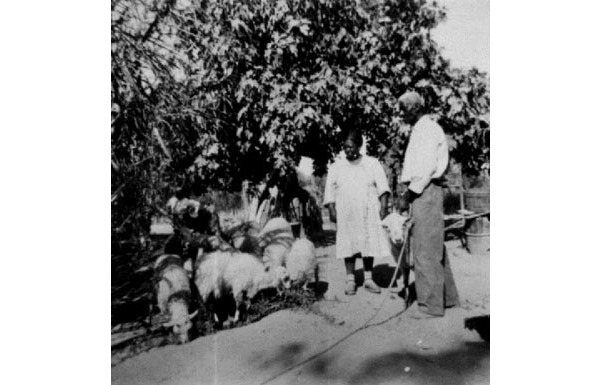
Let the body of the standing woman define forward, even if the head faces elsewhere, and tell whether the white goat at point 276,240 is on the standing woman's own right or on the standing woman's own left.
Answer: on the standing woman's own right

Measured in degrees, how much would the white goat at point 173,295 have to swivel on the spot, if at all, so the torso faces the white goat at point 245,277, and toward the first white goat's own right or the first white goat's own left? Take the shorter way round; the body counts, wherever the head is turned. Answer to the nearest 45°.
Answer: approximately 90° to the first white goat's own left

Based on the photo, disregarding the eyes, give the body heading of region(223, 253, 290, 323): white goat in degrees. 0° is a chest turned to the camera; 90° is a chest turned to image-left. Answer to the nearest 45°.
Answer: approximately 270°

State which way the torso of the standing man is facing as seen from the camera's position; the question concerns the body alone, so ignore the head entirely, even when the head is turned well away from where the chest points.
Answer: to the viewer's left

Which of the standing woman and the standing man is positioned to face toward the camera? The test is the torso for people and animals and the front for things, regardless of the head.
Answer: the standing woman

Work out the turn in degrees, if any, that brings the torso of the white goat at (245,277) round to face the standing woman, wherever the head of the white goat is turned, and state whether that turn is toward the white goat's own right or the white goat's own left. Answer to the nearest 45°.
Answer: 0° — it already faces them

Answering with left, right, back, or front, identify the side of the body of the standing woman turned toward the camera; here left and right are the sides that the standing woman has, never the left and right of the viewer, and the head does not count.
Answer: front

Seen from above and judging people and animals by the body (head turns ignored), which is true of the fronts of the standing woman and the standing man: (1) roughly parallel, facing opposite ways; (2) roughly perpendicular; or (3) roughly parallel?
roughly perpendicular

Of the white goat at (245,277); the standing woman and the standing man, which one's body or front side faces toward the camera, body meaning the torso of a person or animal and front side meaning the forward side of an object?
the standing woman

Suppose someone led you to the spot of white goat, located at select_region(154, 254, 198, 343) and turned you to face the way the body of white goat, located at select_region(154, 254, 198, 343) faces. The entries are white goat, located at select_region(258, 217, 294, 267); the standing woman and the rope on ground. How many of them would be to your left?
3

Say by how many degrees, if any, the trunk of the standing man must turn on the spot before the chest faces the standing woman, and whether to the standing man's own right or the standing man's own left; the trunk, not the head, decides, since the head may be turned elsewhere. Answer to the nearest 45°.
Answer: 0° — they already face them

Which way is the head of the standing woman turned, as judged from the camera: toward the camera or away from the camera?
toward the camera

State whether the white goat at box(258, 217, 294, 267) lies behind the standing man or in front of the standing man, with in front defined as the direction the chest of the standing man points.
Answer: in front
